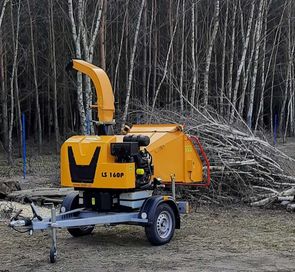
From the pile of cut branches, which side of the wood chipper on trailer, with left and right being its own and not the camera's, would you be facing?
back

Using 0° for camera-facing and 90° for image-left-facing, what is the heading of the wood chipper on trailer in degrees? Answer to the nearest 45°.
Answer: approximately 45°
